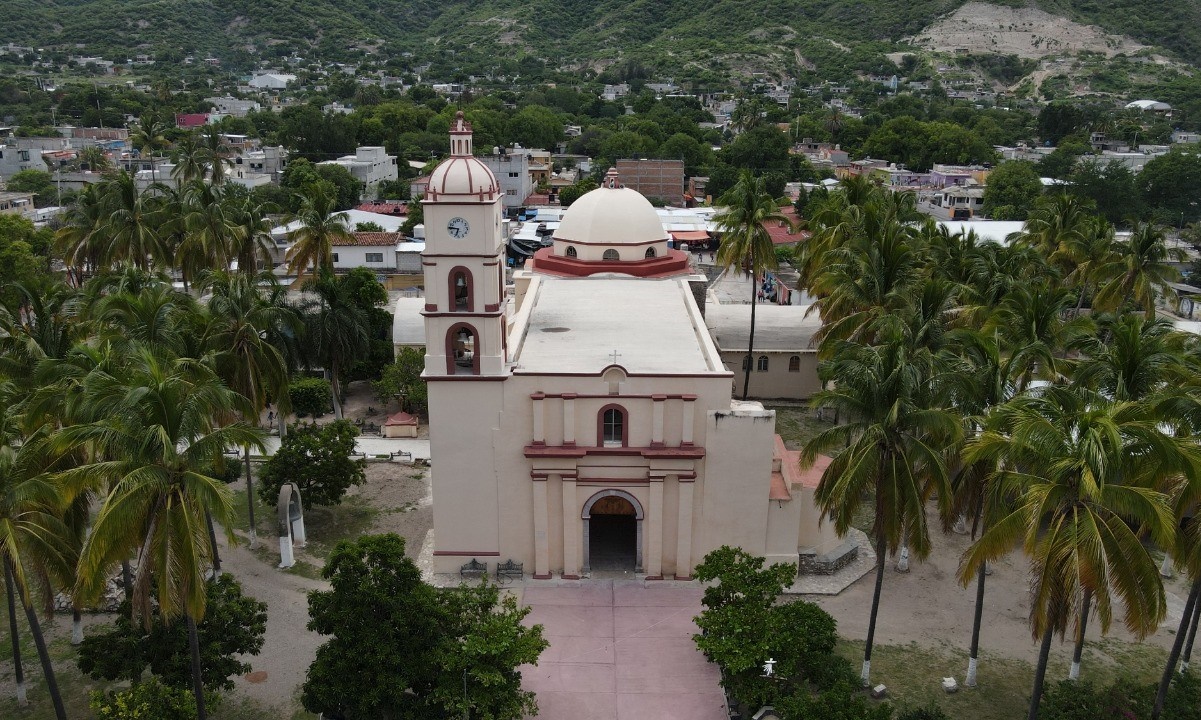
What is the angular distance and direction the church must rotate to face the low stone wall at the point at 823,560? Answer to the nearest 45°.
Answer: approximately 90° to its left

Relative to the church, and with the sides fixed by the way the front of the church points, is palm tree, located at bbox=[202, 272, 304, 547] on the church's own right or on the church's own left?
on the church's own right

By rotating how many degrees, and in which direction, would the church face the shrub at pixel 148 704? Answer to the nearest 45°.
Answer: approximately 45° to its right

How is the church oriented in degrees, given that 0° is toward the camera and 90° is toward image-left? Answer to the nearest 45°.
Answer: approximately 0°

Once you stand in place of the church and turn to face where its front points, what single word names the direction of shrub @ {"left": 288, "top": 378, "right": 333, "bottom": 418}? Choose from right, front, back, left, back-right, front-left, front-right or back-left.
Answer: back-right

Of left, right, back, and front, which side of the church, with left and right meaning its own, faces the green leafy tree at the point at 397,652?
front

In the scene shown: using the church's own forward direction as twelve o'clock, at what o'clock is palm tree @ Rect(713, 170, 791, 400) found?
The palm tree is roughly at 7 o'clock from the church.

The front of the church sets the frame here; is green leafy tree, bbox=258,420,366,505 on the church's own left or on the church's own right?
on the church's own right

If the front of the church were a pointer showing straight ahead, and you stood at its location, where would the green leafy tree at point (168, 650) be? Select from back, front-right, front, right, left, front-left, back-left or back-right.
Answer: front-right

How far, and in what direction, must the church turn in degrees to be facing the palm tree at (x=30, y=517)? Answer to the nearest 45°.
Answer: approximately 45° to its right

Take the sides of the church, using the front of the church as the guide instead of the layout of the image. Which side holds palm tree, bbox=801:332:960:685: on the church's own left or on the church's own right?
on the church's own left

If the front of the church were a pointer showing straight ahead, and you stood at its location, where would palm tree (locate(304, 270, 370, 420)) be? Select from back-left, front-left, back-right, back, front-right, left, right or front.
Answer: back-right
